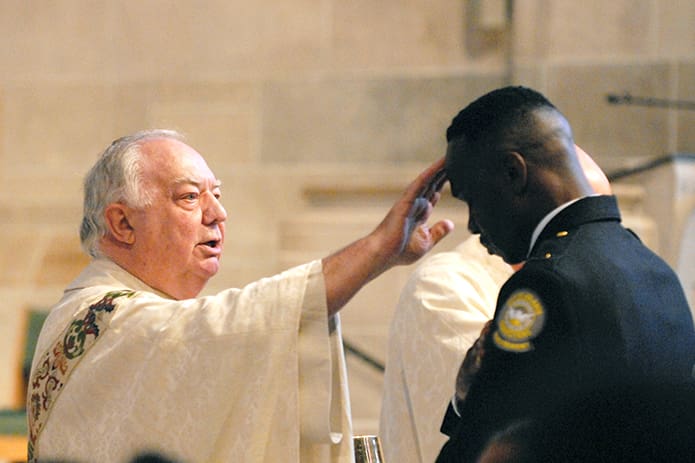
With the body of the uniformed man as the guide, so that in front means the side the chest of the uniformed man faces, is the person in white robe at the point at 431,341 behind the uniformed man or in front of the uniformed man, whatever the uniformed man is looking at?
in front

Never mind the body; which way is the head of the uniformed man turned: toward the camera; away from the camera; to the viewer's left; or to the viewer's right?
to the viewer's left

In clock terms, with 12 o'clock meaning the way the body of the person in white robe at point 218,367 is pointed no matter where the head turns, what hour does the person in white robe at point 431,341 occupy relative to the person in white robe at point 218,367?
the person in white robe at point 431,341 is roughly at 10 o'clock from the person in white robe at point 218,367.

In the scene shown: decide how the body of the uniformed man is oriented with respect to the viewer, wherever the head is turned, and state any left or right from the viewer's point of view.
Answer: facing away from the viewer and to the left of the viewer

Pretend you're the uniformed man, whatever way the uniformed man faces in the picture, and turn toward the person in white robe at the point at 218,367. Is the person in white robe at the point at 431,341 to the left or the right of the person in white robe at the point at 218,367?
right

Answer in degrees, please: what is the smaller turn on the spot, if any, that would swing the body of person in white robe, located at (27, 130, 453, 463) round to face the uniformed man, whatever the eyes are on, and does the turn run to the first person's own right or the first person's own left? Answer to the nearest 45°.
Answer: approximately 45° to the first person's own right

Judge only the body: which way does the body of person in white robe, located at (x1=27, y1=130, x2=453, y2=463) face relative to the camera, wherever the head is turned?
to the viewer's right

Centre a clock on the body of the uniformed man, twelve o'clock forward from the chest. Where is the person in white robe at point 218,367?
The person in white robe is roughly at 11 o'clock from the uniformed man.
